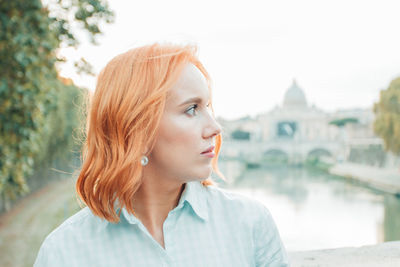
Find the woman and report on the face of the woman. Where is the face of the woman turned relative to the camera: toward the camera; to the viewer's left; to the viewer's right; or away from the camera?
to the viewer's right

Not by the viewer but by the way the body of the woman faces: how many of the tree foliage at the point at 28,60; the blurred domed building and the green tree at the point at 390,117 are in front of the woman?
0

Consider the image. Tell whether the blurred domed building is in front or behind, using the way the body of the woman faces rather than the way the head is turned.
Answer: behind

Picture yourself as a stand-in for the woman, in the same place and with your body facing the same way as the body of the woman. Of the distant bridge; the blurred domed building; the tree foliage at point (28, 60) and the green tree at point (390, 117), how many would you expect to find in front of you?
0

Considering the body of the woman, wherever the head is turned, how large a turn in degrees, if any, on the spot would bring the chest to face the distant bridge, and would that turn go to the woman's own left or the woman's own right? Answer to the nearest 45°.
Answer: approximately 180°

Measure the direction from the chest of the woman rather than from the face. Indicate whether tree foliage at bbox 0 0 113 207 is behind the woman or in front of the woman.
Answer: behind

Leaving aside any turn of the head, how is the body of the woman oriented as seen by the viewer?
toward the camera
